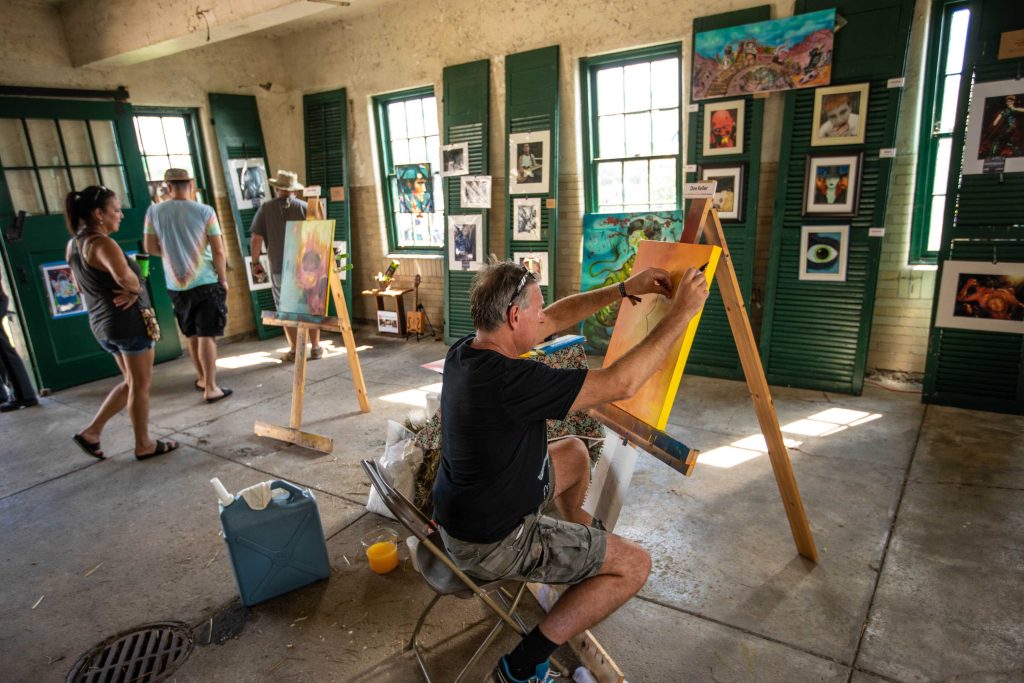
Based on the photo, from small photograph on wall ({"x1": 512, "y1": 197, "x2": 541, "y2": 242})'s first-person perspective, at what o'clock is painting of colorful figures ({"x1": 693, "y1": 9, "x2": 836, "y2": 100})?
The painting of colorful figures is roughly at 10 o'clock from the small photograph on wall.

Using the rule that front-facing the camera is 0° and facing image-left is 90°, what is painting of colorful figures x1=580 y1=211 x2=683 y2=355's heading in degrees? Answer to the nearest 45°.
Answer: approximately 0°

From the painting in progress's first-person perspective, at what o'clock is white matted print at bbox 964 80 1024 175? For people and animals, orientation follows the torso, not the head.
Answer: The white matted print is roughly at 6 o'clock from the painting in progress.

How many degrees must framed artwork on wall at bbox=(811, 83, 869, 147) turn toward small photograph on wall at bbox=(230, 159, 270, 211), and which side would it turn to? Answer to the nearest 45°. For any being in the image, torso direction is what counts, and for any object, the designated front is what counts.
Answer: approximately 90° to its right

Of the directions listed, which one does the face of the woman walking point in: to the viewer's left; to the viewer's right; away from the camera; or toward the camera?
to the viewer's right

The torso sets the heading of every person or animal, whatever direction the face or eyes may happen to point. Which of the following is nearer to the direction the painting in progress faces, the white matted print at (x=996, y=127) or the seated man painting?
the seated man painting

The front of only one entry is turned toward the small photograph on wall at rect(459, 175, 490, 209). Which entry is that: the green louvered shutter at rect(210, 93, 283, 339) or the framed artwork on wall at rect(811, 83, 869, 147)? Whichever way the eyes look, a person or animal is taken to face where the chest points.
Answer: the green louvered shutter

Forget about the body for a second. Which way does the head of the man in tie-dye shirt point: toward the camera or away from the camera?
away from the camera

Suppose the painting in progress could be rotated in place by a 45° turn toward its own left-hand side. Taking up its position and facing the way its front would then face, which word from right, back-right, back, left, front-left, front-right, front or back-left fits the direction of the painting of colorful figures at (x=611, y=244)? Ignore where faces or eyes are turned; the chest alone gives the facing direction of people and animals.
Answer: back

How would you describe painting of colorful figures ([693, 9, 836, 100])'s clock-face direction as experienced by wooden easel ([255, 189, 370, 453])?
The painting of colorful figures is roughly at 8 o'clock from the wooden easel.

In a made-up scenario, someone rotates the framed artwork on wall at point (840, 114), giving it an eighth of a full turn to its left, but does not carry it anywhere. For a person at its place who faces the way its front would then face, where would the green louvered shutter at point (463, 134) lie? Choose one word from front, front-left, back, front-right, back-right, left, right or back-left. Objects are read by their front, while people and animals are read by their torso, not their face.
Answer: back-right

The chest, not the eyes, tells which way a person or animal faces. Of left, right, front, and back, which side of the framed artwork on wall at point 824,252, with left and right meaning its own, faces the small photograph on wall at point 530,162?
right

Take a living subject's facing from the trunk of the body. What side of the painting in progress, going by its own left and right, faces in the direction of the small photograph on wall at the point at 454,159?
right

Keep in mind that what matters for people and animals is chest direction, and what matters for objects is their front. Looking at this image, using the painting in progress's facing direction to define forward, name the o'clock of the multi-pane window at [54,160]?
The multi-pane window is roughly at 2 o'clock from the painting in progress.
